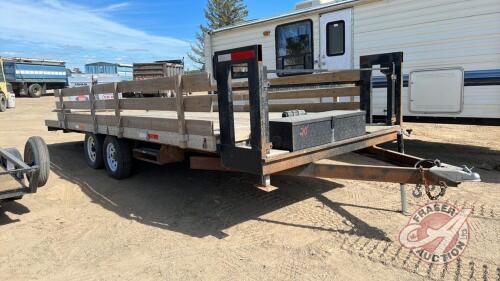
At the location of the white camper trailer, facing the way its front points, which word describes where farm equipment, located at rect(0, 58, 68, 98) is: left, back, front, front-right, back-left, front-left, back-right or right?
back

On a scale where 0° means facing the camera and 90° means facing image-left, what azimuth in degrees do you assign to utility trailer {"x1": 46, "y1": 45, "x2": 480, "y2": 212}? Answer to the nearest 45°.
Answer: approximately 315°

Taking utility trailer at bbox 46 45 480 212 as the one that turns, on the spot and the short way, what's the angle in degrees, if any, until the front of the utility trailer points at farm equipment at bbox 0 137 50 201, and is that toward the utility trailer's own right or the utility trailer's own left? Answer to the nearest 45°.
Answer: approximately 135° to the utility trailer's own right

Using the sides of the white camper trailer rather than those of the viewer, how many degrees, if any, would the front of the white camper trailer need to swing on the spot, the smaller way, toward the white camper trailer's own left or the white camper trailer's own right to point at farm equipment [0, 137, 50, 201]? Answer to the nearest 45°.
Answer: approximately 90° to the white camper trailer's own right

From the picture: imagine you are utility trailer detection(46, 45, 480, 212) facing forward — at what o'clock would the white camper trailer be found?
The white camper trailer is roughly at 9 o'clock from the utility trailer.

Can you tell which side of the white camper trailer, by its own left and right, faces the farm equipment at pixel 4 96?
back

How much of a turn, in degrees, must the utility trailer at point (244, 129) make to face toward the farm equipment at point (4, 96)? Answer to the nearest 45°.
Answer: approximately 180°

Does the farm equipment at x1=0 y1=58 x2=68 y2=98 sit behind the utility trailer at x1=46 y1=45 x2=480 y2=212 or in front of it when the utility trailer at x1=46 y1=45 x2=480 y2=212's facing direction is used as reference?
behind

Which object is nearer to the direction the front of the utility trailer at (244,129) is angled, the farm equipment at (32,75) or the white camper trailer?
the white camper trailer
